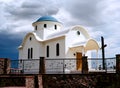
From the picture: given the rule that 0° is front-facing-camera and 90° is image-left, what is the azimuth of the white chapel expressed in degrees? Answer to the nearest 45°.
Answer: approximately 315°
